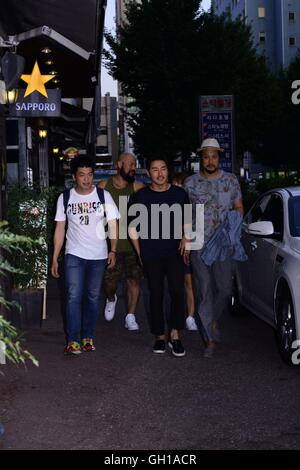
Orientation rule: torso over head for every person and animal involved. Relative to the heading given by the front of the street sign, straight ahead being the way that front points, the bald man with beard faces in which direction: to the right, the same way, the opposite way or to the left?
the same way

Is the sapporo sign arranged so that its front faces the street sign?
no

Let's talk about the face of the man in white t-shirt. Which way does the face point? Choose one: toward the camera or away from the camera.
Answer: toward the camera

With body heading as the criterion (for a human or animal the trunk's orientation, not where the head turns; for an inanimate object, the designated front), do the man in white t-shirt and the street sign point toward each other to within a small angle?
no

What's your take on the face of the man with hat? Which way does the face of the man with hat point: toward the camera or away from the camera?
toward the camera

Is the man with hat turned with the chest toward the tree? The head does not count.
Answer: no

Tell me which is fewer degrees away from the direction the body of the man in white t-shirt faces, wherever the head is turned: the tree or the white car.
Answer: the white car

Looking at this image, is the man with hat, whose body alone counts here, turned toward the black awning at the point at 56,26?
no

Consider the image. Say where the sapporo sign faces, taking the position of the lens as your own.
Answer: facing the viewer

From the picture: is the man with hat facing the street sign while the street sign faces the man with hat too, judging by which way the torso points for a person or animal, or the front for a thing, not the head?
no

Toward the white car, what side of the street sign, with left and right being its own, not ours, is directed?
front

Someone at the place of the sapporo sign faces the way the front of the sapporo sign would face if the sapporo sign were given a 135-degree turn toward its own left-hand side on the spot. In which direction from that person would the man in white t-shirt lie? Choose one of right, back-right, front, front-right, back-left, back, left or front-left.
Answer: back-right

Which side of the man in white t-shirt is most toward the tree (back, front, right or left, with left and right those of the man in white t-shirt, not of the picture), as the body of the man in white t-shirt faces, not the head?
back

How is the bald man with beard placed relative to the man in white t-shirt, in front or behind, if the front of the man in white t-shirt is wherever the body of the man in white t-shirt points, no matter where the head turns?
behind

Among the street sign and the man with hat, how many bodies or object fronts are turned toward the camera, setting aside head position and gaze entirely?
2

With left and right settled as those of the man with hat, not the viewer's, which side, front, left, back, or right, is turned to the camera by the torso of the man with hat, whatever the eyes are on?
front

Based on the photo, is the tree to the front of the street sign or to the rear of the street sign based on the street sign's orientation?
to the rear

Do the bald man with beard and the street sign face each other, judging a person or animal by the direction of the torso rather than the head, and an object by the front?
no

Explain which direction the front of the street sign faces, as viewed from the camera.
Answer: facing the viewer
